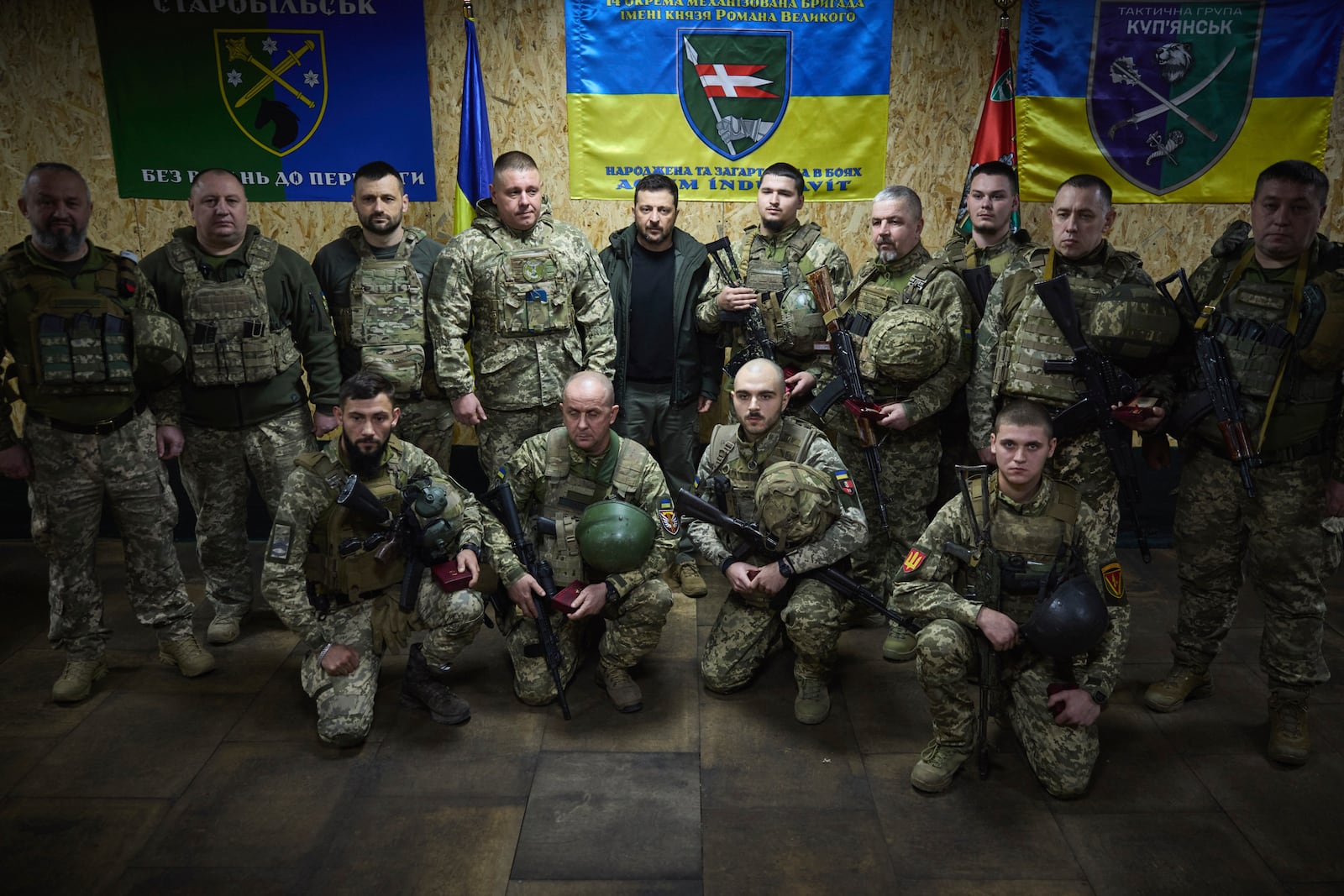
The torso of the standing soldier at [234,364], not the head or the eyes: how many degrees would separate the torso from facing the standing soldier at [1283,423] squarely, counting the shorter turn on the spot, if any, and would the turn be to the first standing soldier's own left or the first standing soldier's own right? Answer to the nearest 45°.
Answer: approximately 45° to the first standing soldier's own left

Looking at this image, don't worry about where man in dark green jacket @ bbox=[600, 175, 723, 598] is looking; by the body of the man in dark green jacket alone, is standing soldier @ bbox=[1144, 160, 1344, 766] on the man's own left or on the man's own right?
on the man's own left

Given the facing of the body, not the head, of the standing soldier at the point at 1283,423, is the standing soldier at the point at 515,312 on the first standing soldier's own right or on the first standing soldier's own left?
on the first standing soldier's own right

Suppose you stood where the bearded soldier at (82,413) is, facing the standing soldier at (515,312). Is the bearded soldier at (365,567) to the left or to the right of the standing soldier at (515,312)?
right

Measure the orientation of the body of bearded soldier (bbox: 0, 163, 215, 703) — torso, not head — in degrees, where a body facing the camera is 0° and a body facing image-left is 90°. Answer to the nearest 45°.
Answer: approximately 0°

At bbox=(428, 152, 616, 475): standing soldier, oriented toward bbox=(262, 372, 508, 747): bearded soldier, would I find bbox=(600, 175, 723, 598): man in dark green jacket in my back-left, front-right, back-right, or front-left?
back-left

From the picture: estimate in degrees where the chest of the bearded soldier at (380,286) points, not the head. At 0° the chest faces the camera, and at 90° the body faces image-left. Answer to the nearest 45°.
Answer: approximately 0°
